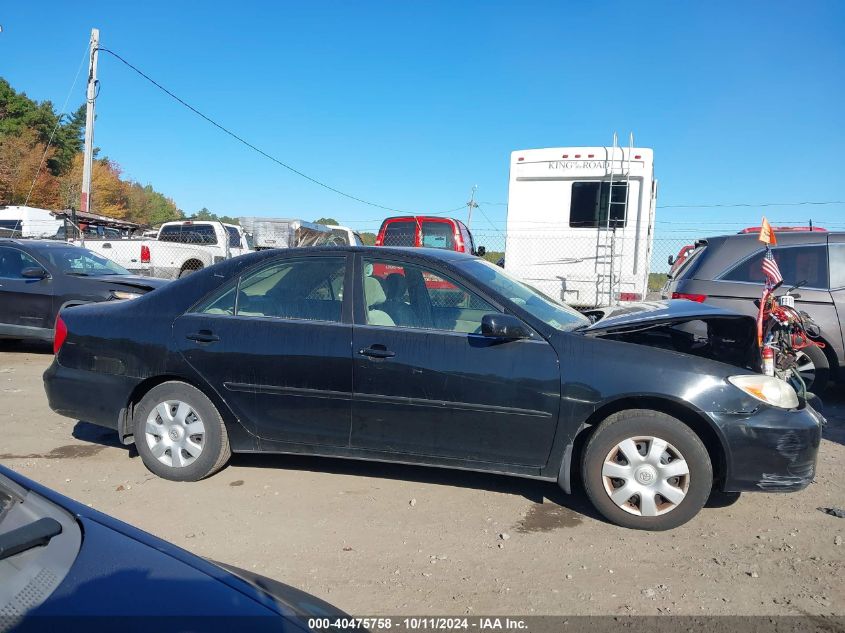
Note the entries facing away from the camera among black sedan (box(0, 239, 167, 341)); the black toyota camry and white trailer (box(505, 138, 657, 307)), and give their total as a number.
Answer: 1

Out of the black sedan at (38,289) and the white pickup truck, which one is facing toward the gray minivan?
the black sedan

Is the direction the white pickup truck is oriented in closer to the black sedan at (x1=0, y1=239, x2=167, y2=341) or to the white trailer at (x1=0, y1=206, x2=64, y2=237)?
the white trailer

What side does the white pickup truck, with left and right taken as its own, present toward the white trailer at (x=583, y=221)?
right

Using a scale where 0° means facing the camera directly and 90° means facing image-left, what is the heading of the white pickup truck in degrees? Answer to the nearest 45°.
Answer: approximately 225°

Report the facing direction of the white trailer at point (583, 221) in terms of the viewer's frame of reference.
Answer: facing away from the viewer

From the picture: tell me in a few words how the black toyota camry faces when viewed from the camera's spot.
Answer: facing to the right of the viewer

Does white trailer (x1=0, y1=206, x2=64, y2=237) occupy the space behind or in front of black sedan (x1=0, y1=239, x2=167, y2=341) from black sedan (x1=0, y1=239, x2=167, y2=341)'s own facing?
behind

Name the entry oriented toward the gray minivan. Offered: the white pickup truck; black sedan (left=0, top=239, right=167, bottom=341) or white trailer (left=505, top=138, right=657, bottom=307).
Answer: the black sedan

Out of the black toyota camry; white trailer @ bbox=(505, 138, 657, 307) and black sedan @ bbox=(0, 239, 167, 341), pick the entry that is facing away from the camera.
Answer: the white trailer

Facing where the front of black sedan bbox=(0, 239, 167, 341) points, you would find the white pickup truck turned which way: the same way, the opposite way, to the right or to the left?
to the left

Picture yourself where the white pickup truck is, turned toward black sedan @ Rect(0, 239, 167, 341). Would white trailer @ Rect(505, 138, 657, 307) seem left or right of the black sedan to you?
left

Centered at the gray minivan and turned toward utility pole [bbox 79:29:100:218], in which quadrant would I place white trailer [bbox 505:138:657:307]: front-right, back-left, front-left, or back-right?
front-right

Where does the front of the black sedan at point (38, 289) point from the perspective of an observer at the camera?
facing the viewer and to the right of the viewer

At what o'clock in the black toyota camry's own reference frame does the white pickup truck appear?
The white pickup truck is roughly at 8 o'clock from the black toyota camry.

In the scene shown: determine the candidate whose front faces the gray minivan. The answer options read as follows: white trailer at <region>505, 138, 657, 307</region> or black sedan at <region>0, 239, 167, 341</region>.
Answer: the black sedan
